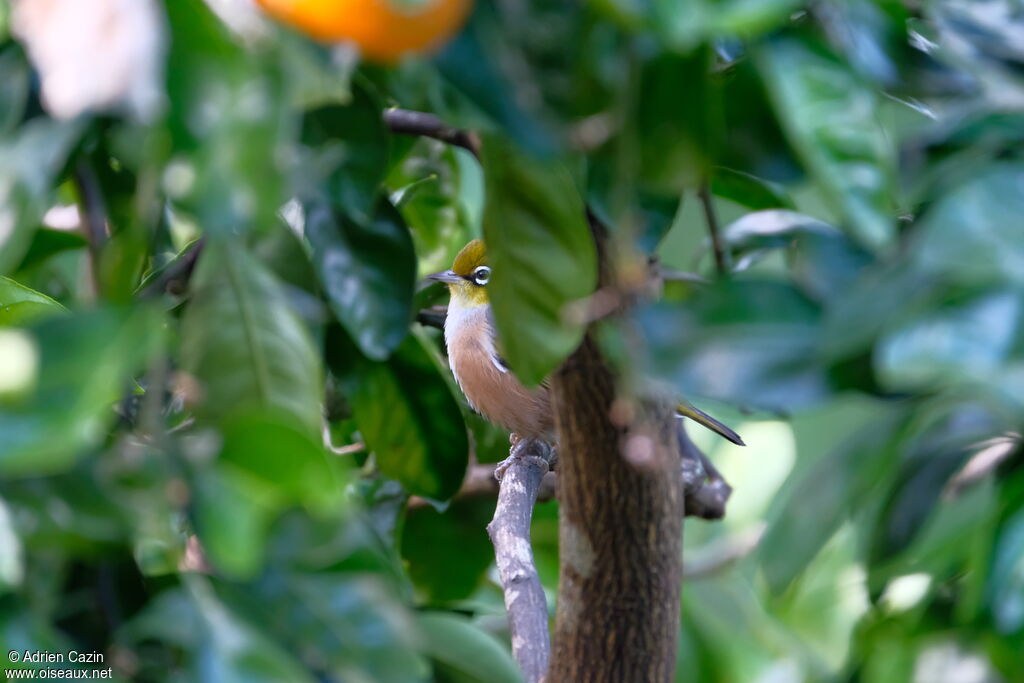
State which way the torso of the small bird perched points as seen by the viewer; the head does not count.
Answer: to the viewer's left

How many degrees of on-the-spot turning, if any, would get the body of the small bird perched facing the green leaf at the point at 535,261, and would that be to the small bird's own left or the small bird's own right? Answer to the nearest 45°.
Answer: approximately 90° to the small bird's own left

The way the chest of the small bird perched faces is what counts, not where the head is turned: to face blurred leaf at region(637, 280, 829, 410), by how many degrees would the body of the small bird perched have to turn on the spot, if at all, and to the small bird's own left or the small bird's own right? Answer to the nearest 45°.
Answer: approximately 90° to the small bird's own left
